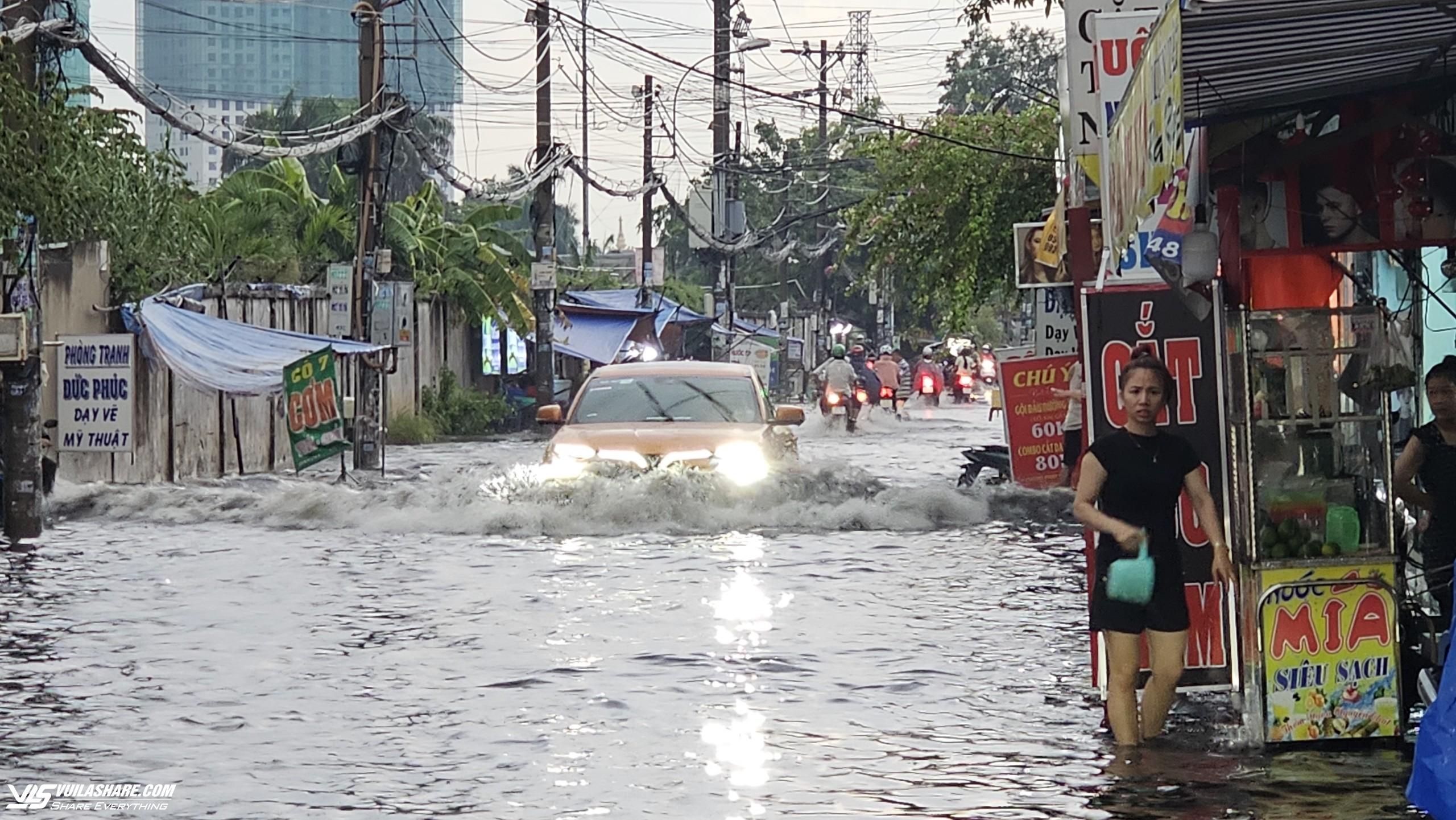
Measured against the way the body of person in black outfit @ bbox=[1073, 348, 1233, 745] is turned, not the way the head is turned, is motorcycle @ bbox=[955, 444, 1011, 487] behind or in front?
behind

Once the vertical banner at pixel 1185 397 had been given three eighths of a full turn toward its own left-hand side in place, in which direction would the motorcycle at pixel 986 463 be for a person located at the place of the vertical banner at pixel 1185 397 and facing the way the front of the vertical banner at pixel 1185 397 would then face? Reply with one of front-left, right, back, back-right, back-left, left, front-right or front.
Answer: front-left

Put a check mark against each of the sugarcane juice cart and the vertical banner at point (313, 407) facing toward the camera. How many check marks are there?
2
